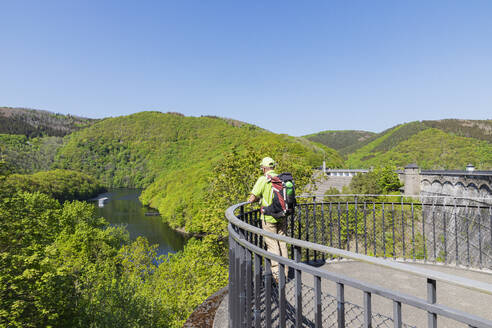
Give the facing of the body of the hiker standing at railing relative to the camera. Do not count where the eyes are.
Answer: to the viewer's left
